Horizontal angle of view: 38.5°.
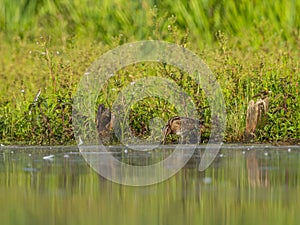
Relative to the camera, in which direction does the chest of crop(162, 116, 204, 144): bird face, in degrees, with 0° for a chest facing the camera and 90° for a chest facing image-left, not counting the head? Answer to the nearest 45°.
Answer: approximately 90°

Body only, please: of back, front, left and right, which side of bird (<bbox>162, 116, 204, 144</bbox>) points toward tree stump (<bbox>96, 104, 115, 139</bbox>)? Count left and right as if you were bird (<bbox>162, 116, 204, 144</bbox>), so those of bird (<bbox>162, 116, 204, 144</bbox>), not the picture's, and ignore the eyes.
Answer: front
